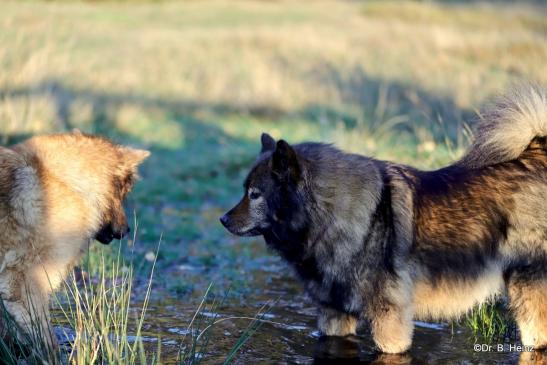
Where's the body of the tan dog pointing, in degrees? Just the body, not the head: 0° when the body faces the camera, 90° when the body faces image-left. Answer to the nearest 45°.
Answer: approximately 270°

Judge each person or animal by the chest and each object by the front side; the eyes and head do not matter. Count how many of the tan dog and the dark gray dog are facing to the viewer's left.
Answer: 1

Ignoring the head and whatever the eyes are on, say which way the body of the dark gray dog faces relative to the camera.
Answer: to the viewer's left

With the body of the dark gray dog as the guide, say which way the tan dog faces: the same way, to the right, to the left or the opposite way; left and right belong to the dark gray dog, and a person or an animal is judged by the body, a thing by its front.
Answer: the opposite way

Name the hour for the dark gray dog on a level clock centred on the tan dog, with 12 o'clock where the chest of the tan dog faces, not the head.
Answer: The dark gray dog is roughly at 12 o'clock from the tan dog.

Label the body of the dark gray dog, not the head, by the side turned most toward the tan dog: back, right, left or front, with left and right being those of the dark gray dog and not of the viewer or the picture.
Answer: front
